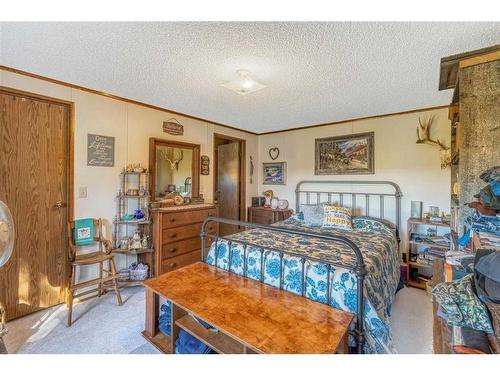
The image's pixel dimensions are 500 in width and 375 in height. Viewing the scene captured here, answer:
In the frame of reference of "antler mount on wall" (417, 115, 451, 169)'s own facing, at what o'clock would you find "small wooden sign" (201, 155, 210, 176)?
The small wooden sign is roughly at 2 o'clock from the antler mount on wall.

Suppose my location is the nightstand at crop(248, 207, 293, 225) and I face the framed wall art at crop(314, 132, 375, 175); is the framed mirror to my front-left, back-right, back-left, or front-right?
back-right

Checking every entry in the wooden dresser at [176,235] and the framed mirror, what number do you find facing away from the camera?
0

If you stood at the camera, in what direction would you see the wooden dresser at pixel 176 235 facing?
facing the viewer and to the right of the viewer

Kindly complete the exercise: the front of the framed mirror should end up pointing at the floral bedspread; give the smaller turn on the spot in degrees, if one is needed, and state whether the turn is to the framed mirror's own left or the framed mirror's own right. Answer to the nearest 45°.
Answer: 0° — it already faces it

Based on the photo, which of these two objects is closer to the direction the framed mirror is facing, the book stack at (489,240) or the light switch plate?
the book stack

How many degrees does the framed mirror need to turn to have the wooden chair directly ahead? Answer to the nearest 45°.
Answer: approximately 90° to its right

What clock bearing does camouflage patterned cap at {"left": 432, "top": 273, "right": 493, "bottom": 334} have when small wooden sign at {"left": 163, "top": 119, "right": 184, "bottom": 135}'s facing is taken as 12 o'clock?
The camouflage patterned cap is roughly at 1 o'clock from the small wooden sign.

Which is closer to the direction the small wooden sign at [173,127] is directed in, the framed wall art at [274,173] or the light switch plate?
the framed wall art

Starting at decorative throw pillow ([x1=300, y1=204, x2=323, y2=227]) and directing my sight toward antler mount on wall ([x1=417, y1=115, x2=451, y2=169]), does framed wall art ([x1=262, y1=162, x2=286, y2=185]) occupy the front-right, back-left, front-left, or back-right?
back-left

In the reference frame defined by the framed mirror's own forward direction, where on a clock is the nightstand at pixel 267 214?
The nightstand is roughly at 10 o'clock from the framed mirror.

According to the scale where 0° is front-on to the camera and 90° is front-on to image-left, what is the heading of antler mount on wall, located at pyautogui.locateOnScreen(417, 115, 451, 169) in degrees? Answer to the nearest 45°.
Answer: approximately 0°

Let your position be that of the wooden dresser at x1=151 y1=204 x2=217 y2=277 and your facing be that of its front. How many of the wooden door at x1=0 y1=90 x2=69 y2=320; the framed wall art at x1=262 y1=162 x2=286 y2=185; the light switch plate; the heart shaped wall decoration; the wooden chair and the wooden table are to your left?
2

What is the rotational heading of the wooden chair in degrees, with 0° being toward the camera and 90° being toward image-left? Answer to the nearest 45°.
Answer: approximately 315°

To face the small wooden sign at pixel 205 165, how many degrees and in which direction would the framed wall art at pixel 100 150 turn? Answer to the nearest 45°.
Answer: approximately 45° to its left

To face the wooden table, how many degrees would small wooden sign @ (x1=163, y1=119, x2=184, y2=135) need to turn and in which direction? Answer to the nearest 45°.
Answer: approximately 45° to its right

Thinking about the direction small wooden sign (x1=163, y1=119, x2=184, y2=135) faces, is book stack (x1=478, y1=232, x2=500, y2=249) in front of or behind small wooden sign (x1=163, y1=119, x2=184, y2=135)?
in front
